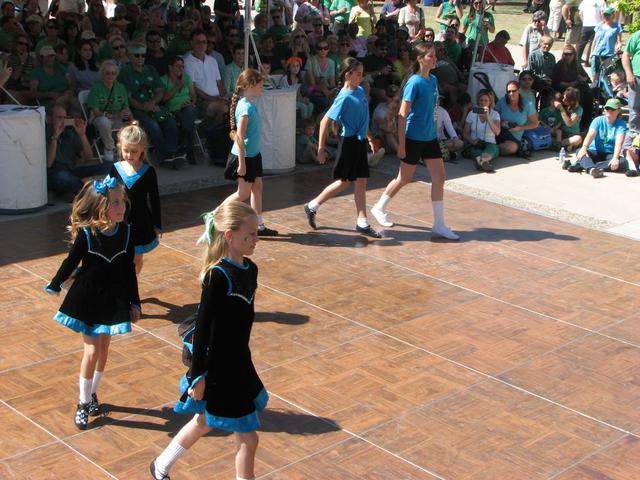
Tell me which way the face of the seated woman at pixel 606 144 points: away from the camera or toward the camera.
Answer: toward the camera

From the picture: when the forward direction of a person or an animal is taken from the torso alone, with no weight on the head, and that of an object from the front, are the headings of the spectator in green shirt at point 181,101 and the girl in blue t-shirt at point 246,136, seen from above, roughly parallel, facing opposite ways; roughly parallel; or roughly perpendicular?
roughly perpendicular

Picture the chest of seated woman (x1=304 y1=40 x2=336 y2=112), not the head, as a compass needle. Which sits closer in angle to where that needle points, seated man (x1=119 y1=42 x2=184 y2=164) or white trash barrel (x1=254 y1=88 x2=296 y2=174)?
the white trash barrel

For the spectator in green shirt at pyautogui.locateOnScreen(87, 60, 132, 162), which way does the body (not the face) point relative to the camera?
toward the camera

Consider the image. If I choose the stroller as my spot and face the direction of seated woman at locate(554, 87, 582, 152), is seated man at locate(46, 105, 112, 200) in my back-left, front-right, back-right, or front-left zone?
front-right

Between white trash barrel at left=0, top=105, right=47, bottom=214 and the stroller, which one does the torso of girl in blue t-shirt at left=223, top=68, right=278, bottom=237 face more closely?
the stroller

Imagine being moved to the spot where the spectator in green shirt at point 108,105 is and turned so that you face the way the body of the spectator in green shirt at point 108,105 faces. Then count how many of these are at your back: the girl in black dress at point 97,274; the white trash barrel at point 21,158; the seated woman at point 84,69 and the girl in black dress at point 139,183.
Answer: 1

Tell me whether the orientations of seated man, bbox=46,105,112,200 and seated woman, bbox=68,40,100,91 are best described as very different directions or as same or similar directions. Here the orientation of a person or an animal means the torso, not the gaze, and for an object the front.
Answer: same or similar directions

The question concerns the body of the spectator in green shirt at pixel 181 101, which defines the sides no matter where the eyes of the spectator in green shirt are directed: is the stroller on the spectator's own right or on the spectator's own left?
on the spectator's own left

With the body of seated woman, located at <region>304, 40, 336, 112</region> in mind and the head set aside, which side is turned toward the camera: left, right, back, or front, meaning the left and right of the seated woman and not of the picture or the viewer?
front

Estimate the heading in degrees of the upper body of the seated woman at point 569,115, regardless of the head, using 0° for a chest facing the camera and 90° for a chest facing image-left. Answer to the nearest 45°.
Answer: approximately 45°

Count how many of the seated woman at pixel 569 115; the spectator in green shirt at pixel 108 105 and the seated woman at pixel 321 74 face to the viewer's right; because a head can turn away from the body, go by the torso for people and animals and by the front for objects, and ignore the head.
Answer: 0

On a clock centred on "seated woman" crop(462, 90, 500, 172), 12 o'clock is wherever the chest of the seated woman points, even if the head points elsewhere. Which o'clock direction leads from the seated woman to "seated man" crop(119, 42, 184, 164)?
The seated man is roughly at 2 o'clock from the seated woman.

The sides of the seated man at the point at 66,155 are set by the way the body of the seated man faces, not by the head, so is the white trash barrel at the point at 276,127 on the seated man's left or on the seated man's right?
on the seated man's left

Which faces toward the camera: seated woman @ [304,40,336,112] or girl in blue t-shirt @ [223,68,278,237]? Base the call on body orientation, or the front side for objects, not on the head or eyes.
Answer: the seated woman

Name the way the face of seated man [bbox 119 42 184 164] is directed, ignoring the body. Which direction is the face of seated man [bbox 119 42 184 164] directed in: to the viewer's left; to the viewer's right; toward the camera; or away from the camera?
toward the camera

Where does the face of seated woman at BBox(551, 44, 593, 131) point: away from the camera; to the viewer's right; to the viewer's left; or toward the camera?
toward the camera

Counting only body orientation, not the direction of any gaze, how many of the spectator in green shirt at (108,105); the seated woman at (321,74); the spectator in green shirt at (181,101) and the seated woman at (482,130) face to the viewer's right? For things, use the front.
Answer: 0

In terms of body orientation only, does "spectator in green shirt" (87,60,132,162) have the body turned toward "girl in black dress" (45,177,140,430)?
yes

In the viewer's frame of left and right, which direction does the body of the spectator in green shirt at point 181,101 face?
facing the viewer
